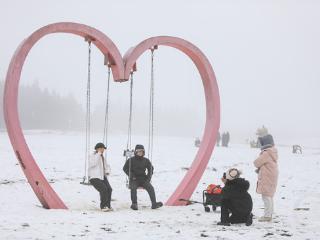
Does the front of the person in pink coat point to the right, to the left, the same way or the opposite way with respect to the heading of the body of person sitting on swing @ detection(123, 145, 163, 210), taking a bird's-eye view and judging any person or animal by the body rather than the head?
to the right

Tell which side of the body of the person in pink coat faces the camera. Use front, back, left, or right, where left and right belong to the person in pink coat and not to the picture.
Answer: left

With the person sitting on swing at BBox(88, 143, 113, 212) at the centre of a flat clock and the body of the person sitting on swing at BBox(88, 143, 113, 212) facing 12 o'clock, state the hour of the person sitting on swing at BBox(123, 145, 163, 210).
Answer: the person sitting on swing at BBox(123, 145, 163, 210) is roughly at 10 o'clock from the person sitting on swing at BBox(88, 143, 113, 212).

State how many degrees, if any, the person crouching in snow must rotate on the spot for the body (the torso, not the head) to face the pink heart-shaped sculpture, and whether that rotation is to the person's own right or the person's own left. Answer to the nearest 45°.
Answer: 0° — they already face it

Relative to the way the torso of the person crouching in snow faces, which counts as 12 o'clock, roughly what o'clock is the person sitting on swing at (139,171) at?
The person sitting on swing is roughly at 12 o'clock from the person crouching in snow.

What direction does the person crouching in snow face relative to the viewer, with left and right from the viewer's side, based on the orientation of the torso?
facing away from the viewer and to the left of the viewer

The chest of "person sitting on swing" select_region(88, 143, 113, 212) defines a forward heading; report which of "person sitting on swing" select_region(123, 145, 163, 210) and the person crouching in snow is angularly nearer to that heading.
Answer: the person crouching in snow

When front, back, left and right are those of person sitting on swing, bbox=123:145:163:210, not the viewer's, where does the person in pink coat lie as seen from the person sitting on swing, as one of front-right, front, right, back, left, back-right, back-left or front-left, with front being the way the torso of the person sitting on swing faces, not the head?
front-left

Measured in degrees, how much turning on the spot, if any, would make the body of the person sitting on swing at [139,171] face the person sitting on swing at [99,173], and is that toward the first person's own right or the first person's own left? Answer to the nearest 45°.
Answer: approximately 45° to the first person's own right

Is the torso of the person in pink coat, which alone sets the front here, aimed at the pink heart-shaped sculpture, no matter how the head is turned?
yes

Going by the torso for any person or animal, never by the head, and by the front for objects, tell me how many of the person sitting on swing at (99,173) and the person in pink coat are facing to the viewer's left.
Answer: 1
